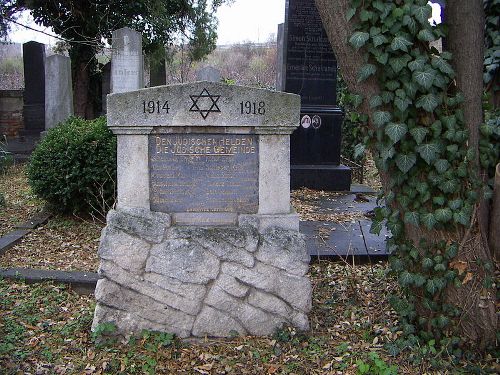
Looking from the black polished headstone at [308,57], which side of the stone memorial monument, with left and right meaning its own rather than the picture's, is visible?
back

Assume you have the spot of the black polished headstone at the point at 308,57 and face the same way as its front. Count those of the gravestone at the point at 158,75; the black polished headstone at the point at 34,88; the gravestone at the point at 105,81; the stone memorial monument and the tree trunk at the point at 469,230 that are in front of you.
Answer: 2

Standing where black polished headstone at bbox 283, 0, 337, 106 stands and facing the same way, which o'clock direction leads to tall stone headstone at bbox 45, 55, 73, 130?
The tall stone headstone is roughly at 4 o'clock from the black polished headstone.

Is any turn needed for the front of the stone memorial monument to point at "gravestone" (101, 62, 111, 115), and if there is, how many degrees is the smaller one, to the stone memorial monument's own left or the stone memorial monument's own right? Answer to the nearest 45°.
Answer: approximately 180°

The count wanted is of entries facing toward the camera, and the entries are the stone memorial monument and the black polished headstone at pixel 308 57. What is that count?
2

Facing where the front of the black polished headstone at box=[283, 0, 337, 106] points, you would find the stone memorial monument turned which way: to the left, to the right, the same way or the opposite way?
the same way

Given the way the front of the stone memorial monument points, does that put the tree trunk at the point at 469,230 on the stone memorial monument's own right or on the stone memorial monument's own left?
on the stone memorial monument's own left

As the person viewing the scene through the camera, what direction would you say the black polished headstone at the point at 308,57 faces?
facing the viewer

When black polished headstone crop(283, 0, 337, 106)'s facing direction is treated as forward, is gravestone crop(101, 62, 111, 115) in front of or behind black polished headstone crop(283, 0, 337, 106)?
behind

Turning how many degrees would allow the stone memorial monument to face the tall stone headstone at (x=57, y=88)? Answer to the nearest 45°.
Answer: approximately 180°

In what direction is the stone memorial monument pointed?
toward the camera

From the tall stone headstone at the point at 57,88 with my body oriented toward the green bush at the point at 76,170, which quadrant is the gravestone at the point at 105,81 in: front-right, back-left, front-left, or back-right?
back-left

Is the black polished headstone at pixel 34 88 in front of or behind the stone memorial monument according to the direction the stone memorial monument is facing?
behind
